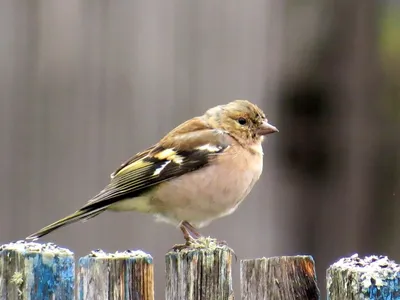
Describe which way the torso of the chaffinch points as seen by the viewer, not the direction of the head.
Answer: to the viewer's right
